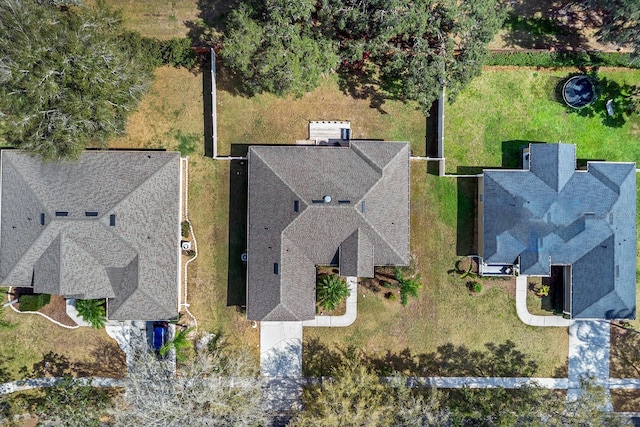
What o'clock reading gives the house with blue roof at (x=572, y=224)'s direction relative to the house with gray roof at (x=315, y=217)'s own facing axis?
the house with blue roof at (x=572, y=224) is roughly at 9 o'clock from the house with gray roof at (x=315, y=217).

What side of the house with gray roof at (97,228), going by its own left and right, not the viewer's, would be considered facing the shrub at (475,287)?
left

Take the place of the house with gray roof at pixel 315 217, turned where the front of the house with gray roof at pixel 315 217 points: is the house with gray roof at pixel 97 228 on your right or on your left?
on your right

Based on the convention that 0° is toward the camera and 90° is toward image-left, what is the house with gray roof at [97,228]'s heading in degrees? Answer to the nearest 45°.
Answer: approximately 0°

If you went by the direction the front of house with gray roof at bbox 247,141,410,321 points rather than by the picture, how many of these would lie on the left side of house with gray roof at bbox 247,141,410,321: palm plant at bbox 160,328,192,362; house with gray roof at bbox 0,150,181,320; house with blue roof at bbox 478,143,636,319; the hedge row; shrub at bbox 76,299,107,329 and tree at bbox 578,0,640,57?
3

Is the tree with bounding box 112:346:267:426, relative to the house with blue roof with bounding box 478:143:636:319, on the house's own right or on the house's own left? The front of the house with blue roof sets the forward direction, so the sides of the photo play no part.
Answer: on the house's own right

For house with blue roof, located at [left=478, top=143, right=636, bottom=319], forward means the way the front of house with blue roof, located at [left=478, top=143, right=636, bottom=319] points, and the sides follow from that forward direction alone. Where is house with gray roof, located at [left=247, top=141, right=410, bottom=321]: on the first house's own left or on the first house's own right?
on the first house's own right
